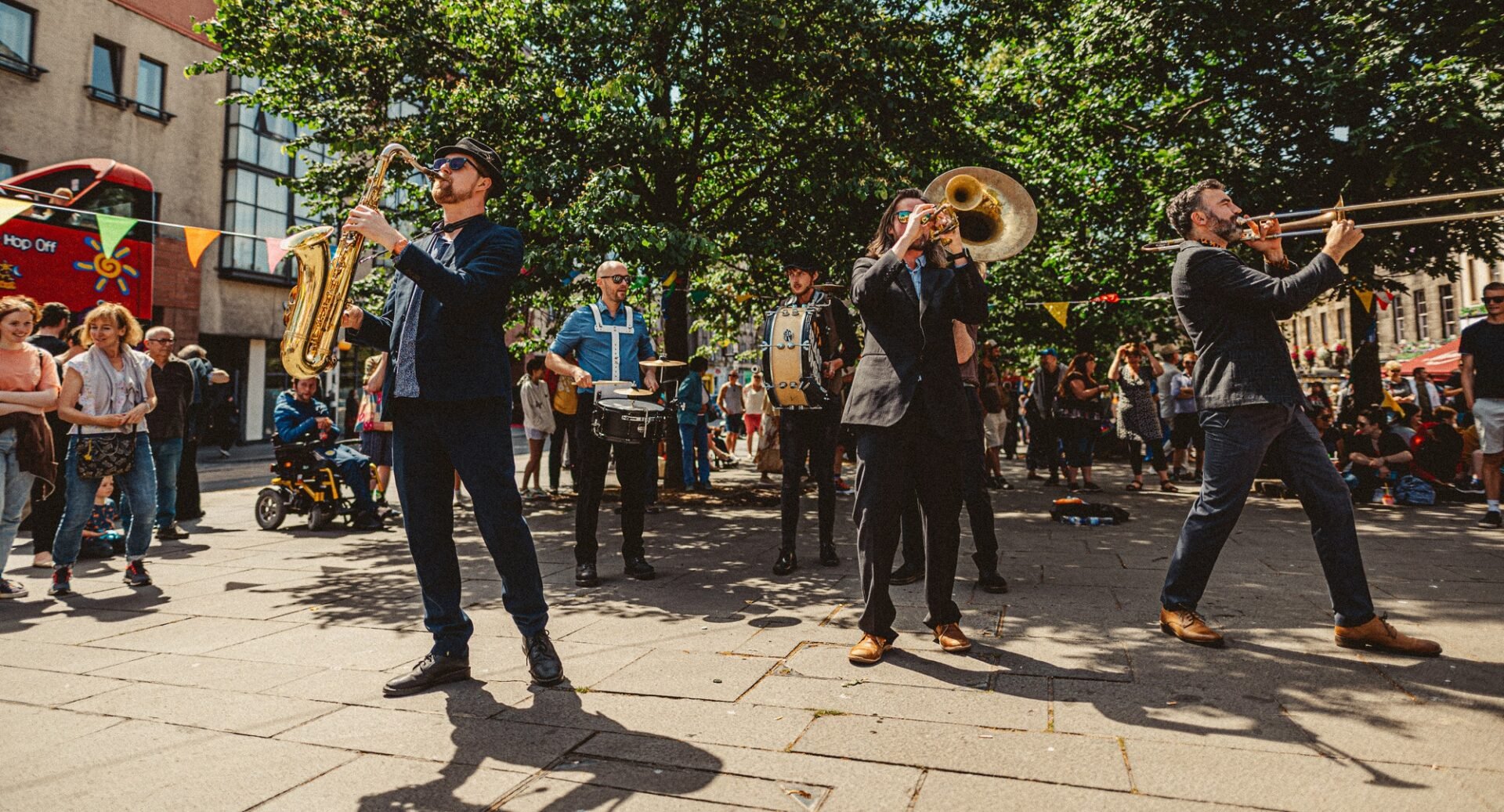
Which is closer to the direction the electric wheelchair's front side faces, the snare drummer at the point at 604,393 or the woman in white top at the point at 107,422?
the snare drummer

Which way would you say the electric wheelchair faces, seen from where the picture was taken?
facing the viewer and to the right of the viewer

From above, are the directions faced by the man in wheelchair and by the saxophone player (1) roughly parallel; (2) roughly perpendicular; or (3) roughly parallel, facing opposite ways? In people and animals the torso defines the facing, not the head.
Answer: roughly perpendicular

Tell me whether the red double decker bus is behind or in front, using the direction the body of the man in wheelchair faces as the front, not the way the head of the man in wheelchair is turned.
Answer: behind

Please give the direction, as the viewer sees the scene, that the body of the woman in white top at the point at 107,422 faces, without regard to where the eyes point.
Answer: toward the camera

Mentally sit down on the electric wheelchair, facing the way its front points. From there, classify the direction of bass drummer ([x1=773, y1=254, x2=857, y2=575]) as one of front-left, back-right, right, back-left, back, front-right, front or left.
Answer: front

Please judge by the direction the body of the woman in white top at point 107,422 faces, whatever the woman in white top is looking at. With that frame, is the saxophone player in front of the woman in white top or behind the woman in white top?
in front

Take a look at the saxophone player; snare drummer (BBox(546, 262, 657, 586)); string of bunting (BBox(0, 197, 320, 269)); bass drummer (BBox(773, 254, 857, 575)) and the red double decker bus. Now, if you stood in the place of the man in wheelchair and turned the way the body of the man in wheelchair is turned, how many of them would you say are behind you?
2

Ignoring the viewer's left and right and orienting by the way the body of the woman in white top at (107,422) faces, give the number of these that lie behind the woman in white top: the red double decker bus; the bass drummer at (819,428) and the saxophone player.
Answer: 1

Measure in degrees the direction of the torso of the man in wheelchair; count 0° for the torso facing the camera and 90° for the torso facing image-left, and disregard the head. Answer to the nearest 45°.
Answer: approximately 315°

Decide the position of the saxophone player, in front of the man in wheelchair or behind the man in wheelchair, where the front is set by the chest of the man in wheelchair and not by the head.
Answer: in front

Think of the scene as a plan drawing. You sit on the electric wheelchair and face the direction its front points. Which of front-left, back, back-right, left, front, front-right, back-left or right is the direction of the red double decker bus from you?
back

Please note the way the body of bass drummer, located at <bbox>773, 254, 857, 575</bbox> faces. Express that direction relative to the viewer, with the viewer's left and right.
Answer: facing the viewer and to the left of the viewer

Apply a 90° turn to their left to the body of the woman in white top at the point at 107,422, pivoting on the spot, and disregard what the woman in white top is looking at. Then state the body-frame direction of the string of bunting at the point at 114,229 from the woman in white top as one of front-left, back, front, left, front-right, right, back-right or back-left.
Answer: left

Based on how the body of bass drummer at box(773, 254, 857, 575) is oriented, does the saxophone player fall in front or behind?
in front
